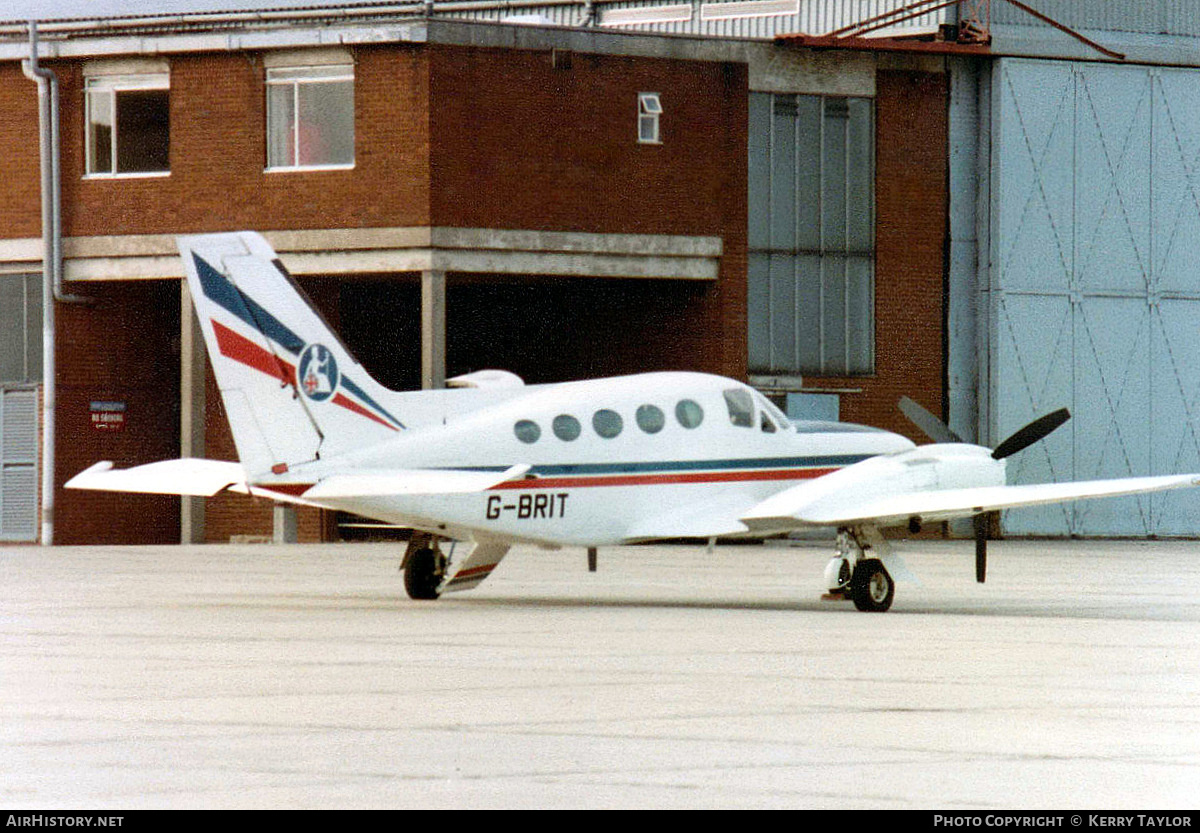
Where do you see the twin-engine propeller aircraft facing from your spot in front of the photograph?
facing away from the viewer and to the right of the viewer

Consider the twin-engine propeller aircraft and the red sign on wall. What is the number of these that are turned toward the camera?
1

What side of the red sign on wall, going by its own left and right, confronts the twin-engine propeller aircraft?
front

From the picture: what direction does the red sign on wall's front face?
toward the camera

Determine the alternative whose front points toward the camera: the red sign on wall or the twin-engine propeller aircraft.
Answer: the red sign on wall
